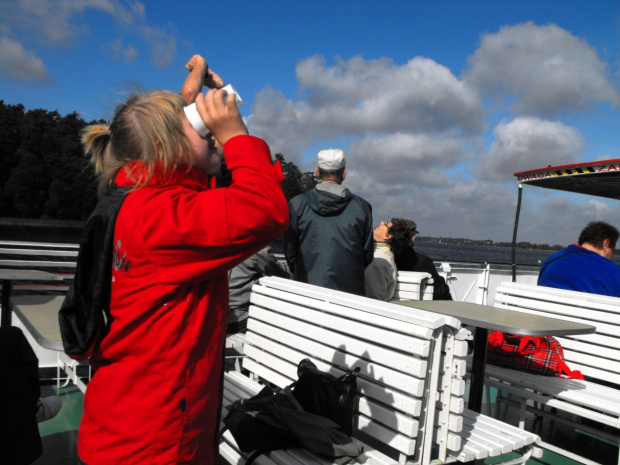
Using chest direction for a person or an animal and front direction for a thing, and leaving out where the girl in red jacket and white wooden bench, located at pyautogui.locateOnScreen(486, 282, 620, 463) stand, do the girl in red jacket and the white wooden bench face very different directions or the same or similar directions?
very different directions

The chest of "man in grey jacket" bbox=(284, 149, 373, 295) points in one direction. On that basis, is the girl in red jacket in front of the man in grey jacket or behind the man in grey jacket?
behind

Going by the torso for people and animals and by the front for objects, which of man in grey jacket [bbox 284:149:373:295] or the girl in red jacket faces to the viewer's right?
the girl in red jacket

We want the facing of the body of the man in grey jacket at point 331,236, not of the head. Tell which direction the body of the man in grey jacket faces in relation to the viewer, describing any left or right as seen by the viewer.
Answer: facing away from the viewer

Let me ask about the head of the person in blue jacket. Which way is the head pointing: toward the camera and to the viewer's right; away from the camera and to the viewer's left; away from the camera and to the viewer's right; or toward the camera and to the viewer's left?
away from the camera and to the viewer's right

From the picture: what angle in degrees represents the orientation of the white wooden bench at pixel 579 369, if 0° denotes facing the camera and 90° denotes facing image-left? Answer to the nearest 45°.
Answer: approximately 45°

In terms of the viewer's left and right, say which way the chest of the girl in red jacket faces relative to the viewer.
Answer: facing to the right of the viewer

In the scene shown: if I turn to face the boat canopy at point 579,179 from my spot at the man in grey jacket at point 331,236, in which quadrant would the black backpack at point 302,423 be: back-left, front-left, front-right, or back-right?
back-right

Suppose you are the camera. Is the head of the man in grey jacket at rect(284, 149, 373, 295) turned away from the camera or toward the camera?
away from the camera
